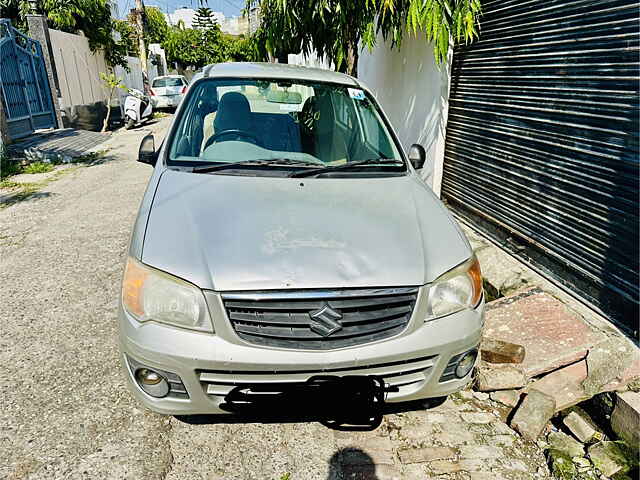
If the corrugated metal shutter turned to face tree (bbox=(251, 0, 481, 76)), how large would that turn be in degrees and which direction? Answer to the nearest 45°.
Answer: approximately 90° to its right

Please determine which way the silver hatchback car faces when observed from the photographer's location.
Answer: facing the viewer

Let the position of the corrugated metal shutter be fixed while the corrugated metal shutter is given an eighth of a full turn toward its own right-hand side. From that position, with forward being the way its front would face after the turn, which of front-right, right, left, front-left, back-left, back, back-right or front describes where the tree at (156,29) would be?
front-right

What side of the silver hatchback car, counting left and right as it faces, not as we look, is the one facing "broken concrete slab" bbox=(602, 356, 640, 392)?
left

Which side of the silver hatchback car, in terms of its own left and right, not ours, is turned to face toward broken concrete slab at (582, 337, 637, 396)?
left

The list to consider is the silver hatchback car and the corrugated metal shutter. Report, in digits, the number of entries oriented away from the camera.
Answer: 0

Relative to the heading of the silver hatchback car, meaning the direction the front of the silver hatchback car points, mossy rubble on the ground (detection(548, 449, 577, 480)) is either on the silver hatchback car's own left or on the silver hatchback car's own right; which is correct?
on the silver hatchback car's own left

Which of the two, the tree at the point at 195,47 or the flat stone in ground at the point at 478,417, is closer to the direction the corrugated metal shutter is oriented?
the flat stone in ground

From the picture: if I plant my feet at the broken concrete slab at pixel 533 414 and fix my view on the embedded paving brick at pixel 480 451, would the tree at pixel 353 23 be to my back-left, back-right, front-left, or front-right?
back-right

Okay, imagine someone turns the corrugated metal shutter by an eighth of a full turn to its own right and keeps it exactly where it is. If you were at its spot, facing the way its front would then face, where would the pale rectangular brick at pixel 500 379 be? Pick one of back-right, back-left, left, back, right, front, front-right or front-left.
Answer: left
